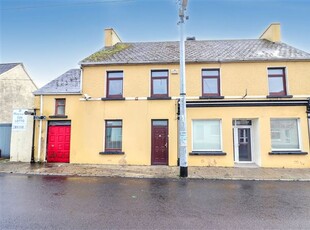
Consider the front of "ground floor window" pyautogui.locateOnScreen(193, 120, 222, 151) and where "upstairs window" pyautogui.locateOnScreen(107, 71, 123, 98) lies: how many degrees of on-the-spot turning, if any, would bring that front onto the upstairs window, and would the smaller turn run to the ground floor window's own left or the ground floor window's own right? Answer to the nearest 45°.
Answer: approximately 90° to the ground floor window's own right

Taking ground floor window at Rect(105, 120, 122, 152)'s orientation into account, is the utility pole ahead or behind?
ahead

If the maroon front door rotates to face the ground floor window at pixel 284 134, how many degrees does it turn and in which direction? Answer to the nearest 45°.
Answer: approximately 90° to its left

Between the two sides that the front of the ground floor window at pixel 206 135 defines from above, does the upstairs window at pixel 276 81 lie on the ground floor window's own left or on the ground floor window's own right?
on the ground floor window's own left

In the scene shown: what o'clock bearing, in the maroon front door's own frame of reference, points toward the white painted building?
The white painted building is roughly at 4 o'clock from the maroon front door.

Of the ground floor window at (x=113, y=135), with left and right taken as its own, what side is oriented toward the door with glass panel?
left

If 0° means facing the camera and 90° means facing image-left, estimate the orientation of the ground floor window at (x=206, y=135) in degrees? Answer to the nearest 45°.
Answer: approximately 0°

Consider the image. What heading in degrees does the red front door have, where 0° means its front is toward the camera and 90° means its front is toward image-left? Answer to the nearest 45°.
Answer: approximately 0°
